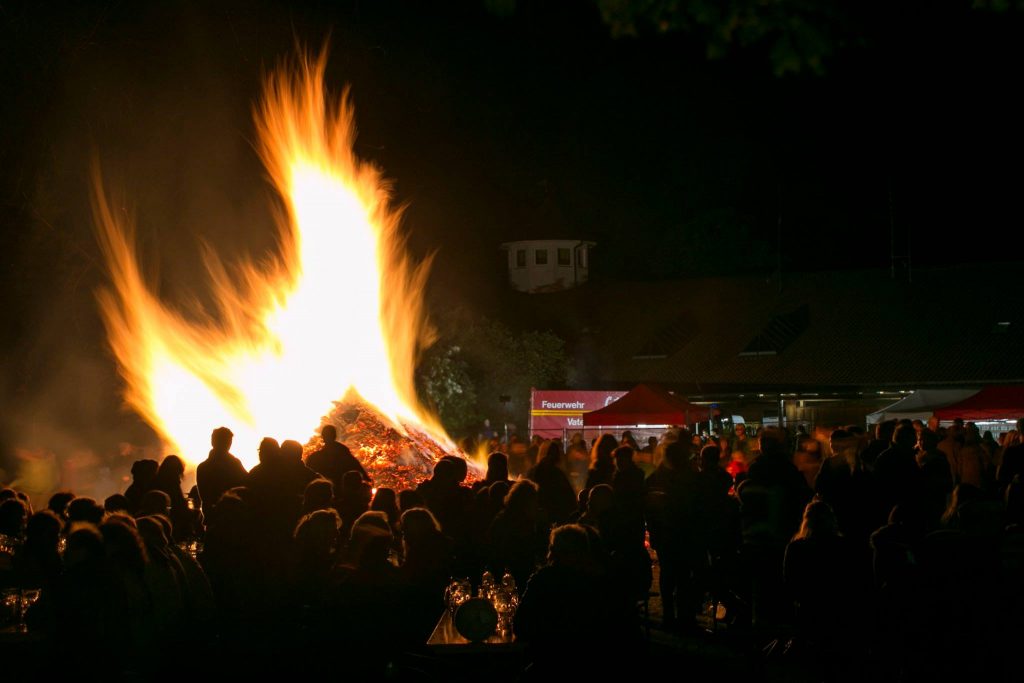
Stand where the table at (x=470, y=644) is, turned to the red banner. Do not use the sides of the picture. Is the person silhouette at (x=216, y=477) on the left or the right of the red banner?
left

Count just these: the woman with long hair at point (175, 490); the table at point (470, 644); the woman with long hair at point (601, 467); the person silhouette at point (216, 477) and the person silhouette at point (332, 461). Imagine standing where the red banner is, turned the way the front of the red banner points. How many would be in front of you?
5

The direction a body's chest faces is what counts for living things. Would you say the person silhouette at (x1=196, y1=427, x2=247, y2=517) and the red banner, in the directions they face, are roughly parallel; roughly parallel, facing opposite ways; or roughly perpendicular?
roughly parallel, facing opposite ways

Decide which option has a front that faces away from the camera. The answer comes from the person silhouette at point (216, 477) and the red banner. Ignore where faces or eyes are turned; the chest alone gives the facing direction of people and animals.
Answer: the person silhouette

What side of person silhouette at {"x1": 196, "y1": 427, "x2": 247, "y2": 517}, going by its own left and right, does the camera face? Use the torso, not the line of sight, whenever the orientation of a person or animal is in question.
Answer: back

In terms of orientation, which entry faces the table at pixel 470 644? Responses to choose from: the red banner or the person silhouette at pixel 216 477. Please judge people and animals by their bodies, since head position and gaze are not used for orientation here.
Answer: the red banner

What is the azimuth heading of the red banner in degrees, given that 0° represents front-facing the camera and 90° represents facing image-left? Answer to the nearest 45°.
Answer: approximately 0°

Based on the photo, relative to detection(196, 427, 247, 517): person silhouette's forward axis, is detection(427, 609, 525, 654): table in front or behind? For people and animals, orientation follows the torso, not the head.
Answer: behind

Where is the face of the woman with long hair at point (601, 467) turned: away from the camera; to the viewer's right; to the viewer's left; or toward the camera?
away from the camera

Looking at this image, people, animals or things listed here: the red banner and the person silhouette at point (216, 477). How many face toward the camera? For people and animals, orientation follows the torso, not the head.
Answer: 1

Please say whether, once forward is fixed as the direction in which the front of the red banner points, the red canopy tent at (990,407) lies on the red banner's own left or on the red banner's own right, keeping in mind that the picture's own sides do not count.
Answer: on the red banner's own left

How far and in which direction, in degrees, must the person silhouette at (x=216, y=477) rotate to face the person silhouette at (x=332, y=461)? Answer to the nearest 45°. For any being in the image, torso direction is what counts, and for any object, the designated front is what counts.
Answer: approximately 45° to its right

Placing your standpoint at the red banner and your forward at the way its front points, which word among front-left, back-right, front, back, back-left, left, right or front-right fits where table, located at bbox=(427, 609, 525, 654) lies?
front

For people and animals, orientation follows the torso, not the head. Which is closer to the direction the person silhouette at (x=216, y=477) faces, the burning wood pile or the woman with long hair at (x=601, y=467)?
the burning wood pile

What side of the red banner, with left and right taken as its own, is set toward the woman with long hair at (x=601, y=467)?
front
